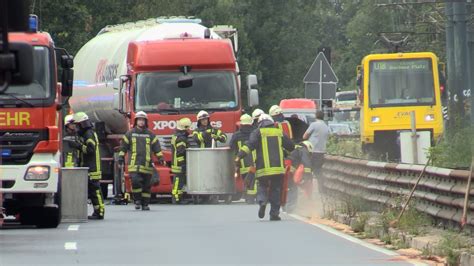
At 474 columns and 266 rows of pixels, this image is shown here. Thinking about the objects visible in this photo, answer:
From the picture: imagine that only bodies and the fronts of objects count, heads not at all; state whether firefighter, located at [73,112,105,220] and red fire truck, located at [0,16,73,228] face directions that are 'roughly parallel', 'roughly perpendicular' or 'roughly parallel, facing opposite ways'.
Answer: roughly perpendicular

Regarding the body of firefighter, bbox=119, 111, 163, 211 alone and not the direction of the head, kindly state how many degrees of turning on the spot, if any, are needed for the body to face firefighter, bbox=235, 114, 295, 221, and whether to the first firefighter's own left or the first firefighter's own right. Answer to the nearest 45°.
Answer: approximately 45° to the first firefighter's own left

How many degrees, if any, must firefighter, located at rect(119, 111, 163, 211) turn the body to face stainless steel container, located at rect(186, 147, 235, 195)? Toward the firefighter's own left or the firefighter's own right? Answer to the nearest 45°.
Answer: approximately 135° to the firefighter's own left
